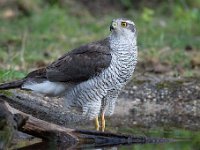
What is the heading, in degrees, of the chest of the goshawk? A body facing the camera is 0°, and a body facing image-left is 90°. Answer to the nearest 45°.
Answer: approximately 270°
